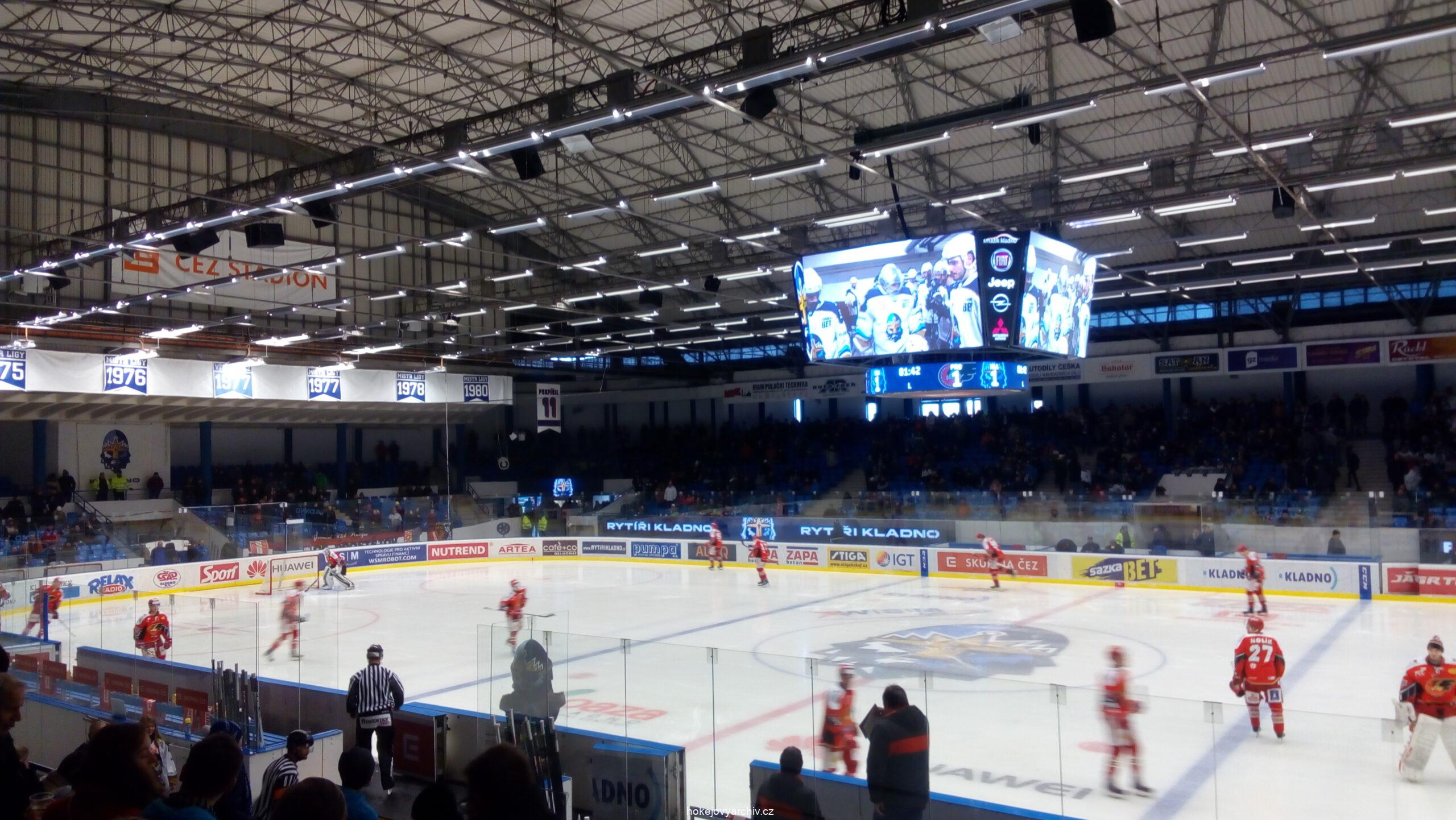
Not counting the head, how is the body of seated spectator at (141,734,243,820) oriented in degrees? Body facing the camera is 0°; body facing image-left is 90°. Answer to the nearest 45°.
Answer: approximately 225°

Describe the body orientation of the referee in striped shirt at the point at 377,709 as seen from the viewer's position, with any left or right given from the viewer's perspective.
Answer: facing away from the viewer

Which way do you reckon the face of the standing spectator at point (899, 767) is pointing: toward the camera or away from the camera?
away from the camera

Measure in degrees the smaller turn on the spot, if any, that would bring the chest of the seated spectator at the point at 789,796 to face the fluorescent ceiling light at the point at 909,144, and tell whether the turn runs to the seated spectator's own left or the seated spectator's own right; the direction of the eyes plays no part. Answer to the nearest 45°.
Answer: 0° — they already face it

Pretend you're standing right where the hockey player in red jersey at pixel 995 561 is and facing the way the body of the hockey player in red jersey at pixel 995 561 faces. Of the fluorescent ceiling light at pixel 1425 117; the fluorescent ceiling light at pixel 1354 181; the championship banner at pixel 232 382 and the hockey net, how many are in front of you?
2

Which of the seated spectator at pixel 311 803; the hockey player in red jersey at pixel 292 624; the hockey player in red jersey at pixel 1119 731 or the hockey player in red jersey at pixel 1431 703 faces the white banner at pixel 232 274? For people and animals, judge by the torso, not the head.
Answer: the seated spectator

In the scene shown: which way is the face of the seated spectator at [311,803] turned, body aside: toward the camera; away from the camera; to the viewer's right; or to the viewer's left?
away from the camera

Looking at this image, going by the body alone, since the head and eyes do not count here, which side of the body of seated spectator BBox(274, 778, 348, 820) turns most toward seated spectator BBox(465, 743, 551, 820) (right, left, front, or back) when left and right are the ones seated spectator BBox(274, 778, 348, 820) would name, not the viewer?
right

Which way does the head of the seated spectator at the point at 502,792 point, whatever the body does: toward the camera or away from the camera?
away from the camera

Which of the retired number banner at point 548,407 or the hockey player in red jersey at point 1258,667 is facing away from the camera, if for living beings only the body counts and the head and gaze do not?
the hockey player in red jersey

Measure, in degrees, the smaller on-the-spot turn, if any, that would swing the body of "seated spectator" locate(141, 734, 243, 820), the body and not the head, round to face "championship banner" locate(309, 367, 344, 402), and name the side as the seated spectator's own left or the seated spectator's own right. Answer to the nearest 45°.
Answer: approximately 45° to the seated spectator's own left

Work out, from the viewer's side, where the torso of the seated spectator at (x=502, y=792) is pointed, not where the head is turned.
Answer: away from the camera

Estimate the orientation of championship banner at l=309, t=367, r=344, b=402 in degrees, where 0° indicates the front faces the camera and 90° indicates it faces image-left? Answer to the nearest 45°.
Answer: approximately 0°
